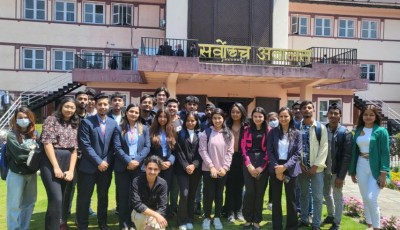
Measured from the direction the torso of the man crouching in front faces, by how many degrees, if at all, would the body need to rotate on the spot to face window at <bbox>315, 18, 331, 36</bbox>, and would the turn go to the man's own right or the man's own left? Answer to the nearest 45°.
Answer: approximately 135° to the man's own left

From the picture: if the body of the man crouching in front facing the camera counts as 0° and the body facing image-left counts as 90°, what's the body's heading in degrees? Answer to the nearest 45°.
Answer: approximately 0°

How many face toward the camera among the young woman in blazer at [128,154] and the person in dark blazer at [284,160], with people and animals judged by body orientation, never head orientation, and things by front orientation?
2

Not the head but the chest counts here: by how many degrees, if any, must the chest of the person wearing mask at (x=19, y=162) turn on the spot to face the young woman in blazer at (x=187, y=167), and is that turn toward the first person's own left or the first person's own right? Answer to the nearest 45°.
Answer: approximately 45° to the first person's own left

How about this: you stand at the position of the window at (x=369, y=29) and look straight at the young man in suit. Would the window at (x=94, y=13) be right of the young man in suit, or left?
right

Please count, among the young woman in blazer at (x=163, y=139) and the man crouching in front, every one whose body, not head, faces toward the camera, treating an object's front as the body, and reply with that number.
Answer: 2

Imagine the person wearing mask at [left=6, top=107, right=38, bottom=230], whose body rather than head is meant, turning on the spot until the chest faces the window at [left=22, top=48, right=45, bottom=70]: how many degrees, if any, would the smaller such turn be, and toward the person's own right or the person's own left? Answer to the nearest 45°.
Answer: approximately 135° to the person's own left
